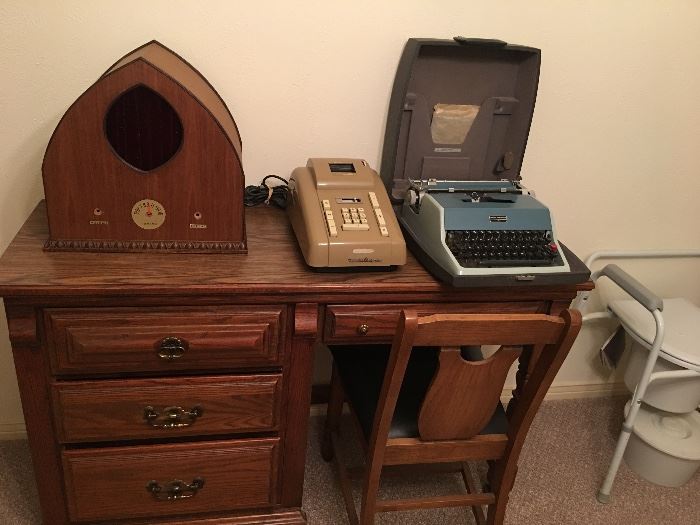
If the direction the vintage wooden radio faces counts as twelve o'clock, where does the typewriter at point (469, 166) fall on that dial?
The typewriter is roughly at 9 o'clock from the vintage wooden radio.

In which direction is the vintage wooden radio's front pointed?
toward the camera

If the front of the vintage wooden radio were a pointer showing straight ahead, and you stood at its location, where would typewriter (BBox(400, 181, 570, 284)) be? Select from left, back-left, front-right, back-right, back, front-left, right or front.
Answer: left

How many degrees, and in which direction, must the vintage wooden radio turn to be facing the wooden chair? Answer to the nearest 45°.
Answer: approximately 45° to its left

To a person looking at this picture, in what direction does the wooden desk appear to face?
facing the viewer
